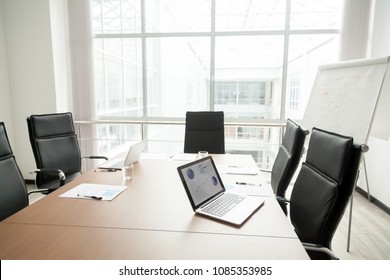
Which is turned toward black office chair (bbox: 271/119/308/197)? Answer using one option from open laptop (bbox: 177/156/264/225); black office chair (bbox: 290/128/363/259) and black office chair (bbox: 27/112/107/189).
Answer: black office chair (bbox: 27/112/107/189)

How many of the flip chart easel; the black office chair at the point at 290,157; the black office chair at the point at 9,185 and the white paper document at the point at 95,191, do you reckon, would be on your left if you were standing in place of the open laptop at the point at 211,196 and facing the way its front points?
2

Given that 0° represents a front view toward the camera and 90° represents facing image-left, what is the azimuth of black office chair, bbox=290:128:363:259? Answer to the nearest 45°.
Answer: approximately 45°

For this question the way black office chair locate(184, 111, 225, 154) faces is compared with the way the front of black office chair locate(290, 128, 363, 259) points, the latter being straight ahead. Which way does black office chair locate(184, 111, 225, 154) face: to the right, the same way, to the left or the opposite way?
to the left

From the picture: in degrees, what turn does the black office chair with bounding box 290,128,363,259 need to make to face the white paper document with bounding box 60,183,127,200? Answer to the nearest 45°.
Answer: approximately 45° to its right

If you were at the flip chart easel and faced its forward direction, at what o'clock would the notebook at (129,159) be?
The notebook is roughly at 12 o'clock from the flip chart easel.

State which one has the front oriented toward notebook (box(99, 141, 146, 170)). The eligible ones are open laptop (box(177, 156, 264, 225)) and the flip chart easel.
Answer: the flip chart easel

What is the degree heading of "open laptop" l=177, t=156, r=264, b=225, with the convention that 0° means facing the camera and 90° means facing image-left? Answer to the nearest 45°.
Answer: approximately 315°

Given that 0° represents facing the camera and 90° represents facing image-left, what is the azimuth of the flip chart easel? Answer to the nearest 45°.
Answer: approximately 45°

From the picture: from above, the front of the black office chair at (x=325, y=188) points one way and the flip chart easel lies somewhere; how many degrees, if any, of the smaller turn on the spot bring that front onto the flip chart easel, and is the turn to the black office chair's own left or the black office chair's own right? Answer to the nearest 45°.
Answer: approximately 135° to the black office chair's own right

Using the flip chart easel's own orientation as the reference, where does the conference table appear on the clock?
The conference table is roughly at 11 o'clock from the flip chart easel.
